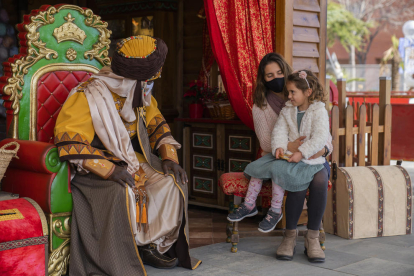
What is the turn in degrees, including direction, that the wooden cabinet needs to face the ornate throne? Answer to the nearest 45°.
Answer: approximately 45° to its right

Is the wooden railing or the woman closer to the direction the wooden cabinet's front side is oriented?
the woman

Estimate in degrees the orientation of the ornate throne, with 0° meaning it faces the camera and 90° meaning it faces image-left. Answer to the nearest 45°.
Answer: approximately 315°

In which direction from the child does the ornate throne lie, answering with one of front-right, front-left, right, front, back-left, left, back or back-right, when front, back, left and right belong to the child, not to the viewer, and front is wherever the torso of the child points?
front-right

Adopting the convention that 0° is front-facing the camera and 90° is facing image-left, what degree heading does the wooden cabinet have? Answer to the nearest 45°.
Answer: approximately 0°

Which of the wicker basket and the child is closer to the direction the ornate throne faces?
the child
